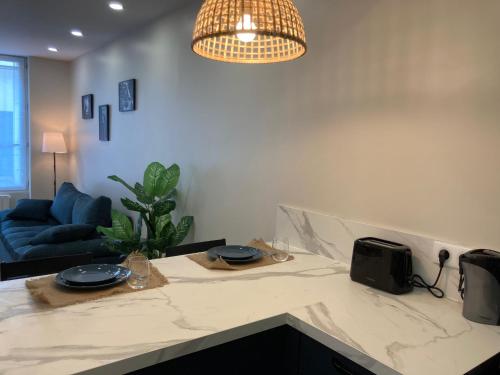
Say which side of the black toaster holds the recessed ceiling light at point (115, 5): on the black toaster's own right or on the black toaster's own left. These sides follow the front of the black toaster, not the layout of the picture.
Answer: on the black toaster's own right

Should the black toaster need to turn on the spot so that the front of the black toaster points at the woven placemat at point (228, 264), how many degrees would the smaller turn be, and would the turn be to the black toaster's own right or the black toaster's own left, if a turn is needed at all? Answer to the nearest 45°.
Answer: approximately 45° to the black toaster's own right

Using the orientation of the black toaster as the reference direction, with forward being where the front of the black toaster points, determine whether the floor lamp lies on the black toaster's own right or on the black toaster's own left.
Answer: on the black toaster's own right

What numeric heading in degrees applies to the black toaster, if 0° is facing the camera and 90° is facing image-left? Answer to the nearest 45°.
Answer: approximately 45°

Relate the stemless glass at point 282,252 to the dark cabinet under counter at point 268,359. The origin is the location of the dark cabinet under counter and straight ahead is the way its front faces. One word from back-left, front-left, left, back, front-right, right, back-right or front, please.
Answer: back-right
